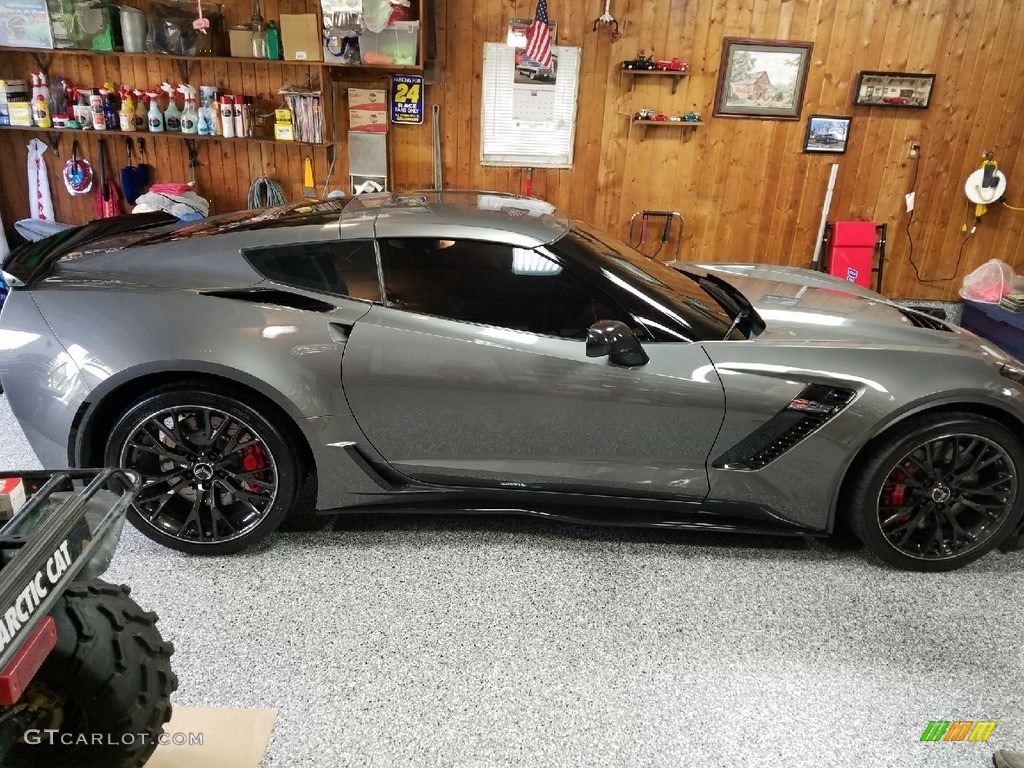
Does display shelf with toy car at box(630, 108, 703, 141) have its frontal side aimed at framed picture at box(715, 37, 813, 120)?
no

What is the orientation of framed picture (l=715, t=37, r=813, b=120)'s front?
toward the camera

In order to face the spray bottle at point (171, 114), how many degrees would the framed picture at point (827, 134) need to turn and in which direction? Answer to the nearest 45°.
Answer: approximately 45° to its right

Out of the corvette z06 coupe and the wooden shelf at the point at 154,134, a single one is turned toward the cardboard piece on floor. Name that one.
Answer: the wooden shelf

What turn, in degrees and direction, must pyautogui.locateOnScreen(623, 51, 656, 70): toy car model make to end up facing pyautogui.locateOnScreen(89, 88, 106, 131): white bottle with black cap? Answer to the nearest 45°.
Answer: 0° — it already faces it

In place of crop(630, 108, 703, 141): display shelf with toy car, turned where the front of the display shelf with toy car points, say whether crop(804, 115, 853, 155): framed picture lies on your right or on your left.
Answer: on your left

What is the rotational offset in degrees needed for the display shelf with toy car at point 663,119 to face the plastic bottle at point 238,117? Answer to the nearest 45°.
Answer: approximately 90° to its right

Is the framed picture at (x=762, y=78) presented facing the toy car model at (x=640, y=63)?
no

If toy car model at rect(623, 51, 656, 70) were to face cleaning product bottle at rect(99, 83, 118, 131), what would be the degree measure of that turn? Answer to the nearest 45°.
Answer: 0° — it already faces it

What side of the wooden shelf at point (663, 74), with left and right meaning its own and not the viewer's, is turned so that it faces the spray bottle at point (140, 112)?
right

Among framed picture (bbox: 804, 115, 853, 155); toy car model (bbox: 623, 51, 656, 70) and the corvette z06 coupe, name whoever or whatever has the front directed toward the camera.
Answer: the framed picture

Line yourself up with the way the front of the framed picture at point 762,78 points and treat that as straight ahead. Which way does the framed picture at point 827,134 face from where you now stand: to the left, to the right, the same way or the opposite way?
the same way

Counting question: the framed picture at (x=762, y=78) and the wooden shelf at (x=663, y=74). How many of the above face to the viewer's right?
0

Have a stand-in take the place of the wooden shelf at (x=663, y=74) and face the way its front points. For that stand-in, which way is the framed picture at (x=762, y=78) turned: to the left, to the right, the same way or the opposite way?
the same way

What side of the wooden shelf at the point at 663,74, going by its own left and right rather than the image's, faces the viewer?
front
